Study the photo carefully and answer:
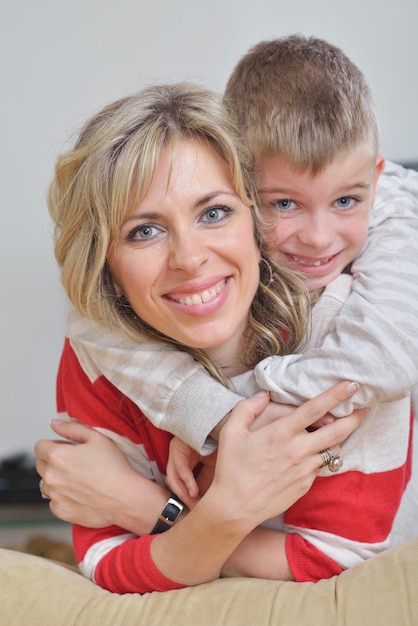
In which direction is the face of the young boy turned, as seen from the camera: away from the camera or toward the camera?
toward the camera

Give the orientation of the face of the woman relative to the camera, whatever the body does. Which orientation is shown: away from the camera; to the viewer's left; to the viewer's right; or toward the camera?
toward the camera

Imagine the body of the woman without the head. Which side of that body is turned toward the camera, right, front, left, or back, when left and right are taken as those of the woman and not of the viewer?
front

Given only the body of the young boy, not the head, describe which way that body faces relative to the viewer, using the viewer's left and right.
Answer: facing the viewer and to the left of the viewer
